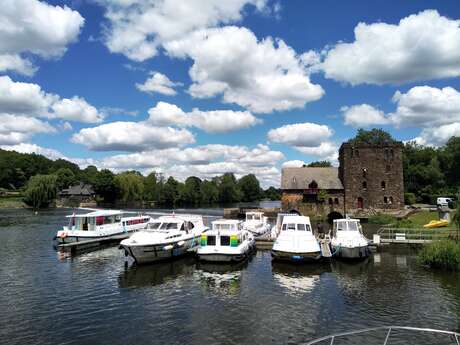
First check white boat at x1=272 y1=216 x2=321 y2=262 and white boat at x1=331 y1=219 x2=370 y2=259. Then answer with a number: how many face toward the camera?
2

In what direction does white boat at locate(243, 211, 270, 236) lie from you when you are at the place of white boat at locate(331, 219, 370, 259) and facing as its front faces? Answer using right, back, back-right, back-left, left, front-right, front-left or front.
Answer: back-right

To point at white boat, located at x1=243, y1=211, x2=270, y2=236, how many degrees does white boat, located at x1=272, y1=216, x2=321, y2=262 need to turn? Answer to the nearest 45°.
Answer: approximately 180°

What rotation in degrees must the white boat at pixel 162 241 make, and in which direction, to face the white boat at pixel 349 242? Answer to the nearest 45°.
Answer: approximately 135° to its left

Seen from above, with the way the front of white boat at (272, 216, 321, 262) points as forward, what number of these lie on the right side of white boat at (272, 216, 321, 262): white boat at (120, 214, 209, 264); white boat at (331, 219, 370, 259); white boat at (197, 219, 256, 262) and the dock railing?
2

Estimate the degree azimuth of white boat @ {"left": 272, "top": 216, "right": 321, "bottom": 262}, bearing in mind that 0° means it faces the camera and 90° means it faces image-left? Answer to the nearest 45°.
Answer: approximately 0°

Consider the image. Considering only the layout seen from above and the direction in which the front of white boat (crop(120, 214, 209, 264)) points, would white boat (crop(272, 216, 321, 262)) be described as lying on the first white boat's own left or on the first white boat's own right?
on the first white boat's own left
